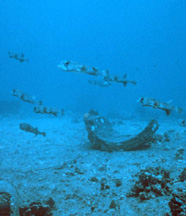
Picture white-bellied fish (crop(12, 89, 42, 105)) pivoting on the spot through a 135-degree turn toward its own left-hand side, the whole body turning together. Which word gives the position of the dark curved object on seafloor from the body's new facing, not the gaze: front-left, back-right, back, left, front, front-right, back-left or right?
front-left

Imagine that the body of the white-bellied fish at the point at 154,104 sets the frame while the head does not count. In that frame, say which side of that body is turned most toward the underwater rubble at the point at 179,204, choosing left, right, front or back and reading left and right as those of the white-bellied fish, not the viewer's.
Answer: left

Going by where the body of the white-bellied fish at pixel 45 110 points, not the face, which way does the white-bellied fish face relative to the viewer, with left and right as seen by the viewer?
facing to the left of the viewer

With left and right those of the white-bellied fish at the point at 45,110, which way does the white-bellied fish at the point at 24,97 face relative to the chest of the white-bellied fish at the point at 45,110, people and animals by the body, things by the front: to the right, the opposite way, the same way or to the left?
the same way

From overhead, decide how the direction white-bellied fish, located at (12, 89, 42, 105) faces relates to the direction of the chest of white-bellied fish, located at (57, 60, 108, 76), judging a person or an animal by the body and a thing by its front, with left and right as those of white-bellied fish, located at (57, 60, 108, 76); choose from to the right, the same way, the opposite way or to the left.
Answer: the same way

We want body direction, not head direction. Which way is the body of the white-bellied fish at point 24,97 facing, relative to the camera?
to the viewer's left

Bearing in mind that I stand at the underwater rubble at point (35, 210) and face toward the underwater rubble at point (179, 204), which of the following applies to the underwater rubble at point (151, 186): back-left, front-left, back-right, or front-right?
front-left

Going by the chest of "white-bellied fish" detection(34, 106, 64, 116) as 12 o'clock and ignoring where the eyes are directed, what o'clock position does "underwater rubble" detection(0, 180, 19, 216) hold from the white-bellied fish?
The underwater rubble is roughly at 9 o'clock from the white-bellied fish.

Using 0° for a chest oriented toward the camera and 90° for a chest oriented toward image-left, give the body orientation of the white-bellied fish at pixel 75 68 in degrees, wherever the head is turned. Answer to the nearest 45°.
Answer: approximately 90°
